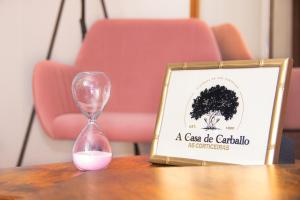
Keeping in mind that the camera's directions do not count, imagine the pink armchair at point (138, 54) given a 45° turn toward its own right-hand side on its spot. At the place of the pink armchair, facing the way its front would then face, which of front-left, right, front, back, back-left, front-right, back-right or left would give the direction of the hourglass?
front-left

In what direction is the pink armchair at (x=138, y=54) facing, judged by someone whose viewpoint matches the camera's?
facing the viewer

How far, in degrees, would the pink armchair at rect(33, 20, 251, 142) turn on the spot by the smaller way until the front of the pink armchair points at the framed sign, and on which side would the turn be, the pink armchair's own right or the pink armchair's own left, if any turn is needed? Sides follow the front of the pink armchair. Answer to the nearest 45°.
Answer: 0° — it already faces it

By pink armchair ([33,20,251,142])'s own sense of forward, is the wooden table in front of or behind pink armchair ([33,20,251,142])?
in front
